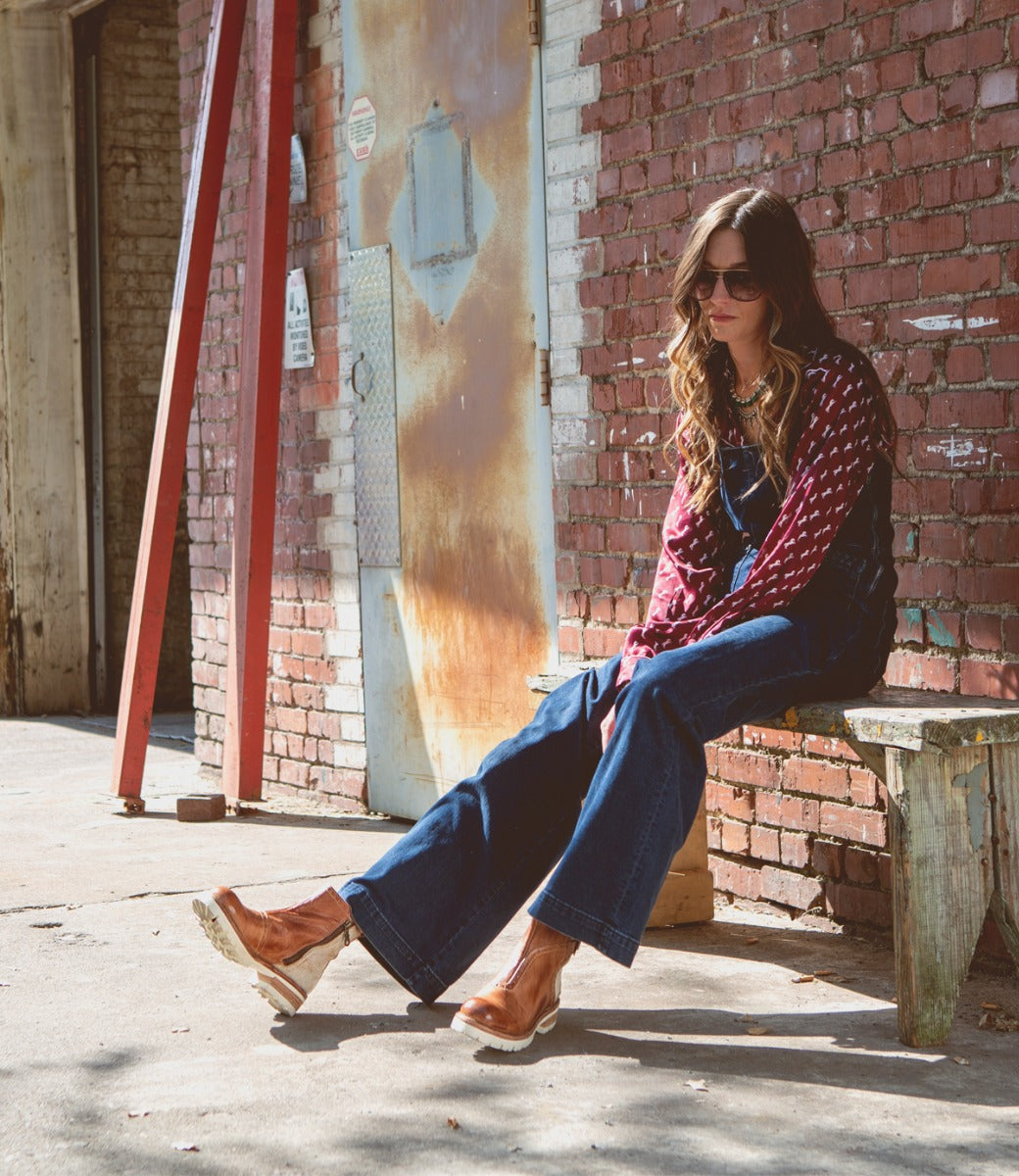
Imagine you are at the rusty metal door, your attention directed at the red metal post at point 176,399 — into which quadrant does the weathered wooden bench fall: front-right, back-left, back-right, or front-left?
back-left

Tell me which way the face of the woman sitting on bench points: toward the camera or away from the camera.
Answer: toward the camera

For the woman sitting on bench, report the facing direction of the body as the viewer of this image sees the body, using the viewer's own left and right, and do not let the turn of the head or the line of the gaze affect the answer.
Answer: facing the viewer and to the left of the viewer

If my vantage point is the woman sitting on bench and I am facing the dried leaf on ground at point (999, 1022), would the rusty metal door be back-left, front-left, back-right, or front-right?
back-left

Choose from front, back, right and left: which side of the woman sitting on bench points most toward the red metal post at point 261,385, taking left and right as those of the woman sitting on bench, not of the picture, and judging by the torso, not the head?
right

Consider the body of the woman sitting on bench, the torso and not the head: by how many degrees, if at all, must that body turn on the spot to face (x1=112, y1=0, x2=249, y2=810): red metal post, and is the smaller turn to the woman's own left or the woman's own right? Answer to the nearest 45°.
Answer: approximately 90° to the woman's own right

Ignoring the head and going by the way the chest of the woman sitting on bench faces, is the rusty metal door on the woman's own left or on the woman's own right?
on the woman's own right
